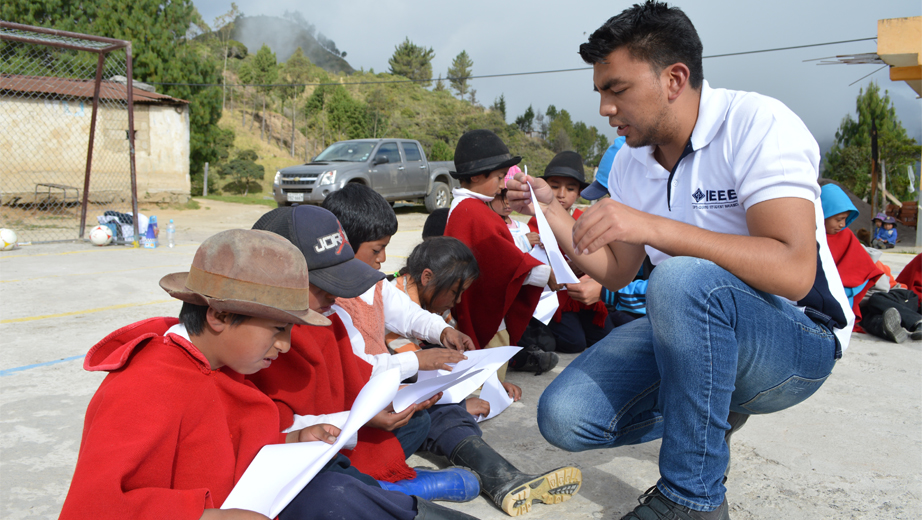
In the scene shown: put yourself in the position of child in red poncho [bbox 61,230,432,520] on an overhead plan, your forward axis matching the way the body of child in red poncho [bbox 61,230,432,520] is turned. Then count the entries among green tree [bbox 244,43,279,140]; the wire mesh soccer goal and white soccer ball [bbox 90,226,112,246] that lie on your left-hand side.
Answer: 3

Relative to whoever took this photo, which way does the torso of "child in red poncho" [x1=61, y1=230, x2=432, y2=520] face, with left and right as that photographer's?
facing to the right of the viewer

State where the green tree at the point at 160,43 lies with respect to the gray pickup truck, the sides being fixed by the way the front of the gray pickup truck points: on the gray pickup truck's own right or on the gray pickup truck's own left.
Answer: on the gray pickup truck's own right

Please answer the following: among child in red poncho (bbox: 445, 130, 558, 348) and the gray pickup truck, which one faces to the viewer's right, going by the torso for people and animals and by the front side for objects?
the child in red poncho

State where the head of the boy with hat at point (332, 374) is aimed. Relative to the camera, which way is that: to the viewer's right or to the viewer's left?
to the viewer's right

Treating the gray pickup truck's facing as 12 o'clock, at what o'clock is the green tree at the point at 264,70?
The green tree is roughly at 4 o'clock from the gray pickup truck.

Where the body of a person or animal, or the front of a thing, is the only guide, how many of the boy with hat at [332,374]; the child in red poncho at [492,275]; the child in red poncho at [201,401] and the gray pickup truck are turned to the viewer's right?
3

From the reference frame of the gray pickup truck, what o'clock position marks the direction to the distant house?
The distant house is roughly at 2 o'clock from the gray pickup truck.

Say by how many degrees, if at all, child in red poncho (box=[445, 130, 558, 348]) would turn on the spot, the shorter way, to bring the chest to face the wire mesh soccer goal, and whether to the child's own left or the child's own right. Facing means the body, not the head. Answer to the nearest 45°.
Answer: approximately 135° to the child's own left

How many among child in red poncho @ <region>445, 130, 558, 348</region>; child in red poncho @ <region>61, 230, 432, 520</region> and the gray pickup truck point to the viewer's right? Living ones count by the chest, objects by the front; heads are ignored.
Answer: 2

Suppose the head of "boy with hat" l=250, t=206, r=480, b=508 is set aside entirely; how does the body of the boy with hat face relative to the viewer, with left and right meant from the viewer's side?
facing to the right of the viewer

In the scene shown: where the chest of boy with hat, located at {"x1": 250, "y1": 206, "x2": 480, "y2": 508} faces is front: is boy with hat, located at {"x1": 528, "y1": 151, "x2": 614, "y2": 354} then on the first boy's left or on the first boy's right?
on the first boy's left

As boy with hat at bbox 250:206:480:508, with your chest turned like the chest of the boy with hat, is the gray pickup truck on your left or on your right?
on your left

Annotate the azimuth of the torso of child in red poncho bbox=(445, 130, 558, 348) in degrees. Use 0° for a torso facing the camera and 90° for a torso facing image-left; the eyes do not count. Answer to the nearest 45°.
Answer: approximately 270°

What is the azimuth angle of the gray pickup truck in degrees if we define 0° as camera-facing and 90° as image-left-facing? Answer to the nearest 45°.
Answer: approximately 45°
